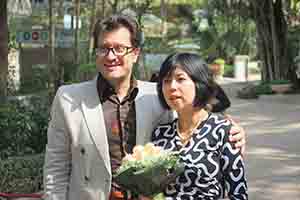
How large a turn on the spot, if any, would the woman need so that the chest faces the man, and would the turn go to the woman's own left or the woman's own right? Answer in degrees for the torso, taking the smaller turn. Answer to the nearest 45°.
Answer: approximately 45° to the woman's own right

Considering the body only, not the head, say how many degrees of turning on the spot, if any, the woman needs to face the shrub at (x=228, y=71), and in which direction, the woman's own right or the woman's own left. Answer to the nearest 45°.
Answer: approximately 135° to the woman's own right

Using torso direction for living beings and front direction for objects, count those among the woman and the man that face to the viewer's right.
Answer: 0

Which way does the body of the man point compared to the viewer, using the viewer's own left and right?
facing the viewer

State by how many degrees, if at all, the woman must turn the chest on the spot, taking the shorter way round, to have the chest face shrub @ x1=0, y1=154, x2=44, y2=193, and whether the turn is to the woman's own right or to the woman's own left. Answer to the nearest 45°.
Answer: approximately 90° to the woman's own right

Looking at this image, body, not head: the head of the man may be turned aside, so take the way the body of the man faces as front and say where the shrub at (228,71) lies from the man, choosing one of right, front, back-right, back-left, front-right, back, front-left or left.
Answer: back

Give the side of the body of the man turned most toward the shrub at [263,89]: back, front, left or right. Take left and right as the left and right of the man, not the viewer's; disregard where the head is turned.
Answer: back

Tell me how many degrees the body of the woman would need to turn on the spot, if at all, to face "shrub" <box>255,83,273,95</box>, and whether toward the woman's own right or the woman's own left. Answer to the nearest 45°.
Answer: approximately 135° to the woman's own right

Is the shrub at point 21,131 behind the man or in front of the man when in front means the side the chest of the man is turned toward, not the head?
behind

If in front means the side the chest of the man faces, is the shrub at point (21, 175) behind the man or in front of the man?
behind

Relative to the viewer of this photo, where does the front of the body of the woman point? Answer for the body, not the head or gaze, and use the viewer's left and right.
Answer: facing the viewer and to the left of the viewer

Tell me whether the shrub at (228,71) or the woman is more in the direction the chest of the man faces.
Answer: the woman
